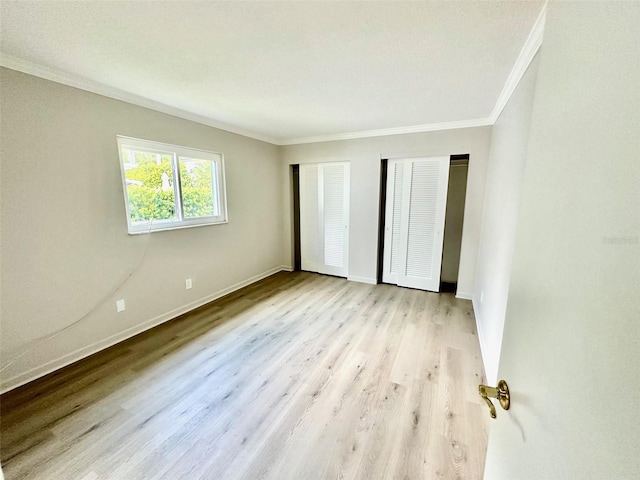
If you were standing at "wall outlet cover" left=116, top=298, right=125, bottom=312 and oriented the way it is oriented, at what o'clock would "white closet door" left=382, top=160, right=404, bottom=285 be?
The white closet door is roughly at 11 o'clock from the wall outlet cover.

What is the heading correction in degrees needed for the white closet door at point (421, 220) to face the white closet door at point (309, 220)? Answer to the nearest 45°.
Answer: approximately 90° to its right

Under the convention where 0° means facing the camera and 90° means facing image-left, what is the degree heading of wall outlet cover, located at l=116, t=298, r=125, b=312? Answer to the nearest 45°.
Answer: approximately 315°
